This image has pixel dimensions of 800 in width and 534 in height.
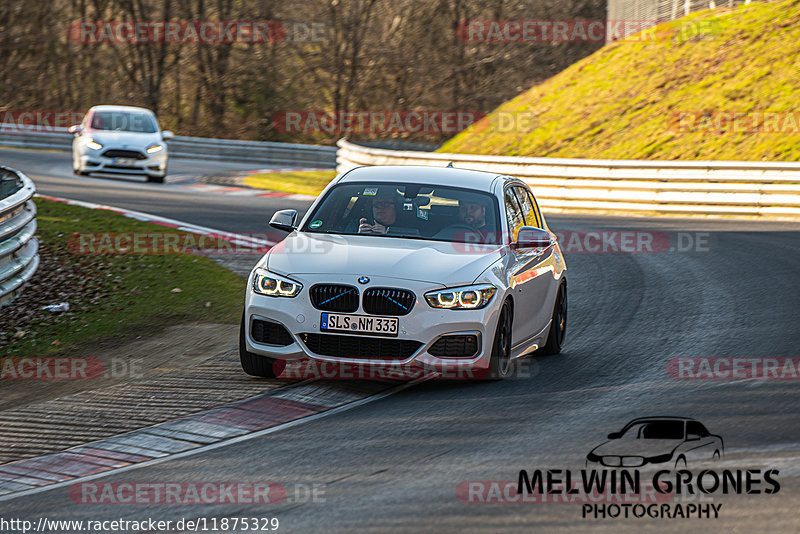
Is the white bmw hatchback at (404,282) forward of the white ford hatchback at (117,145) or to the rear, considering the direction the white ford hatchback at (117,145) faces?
forward

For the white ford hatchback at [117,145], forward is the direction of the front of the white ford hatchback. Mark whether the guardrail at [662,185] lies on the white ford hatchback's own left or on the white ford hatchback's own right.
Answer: on the white ford hatchback's own left

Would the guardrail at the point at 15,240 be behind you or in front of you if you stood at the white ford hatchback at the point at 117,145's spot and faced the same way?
in front

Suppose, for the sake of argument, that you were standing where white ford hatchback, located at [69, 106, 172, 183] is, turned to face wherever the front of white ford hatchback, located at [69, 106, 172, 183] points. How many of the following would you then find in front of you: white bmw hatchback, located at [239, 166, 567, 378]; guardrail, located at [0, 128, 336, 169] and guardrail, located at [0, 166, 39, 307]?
2

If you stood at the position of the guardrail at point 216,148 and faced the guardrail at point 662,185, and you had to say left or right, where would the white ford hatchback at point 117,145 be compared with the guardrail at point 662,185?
right

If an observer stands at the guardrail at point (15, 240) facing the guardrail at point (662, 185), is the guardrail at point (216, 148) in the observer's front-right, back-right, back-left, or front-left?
front-left

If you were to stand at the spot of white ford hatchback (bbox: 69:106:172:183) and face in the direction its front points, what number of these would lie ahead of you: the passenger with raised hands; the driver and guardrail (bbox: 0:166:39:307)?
3

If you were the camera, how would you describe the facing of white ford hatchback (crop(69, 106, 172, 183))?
facing the viewer

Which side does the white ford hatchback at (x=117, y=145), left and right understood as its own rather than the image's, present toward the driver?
front

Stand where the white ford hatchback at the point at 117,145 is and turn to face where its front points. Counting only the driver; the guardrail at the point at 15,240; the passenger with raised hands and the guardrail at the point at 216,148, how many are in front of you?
3
